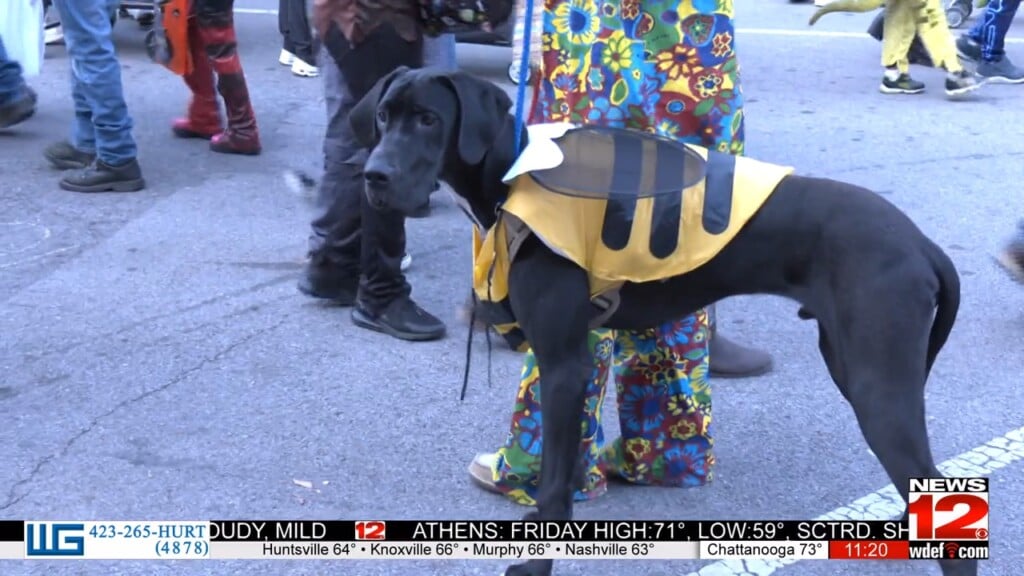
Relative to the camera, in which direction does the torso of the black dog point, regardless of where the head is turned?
to the viewer's left

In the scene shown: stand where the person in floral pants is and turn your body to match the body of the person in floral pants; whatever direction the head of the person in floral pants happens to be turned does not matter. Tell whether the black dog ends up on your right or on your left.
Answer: on your left

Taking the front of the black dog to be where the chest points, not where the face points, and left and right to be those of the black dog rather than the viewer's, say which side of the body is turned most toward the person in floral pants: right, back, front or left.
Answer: right
